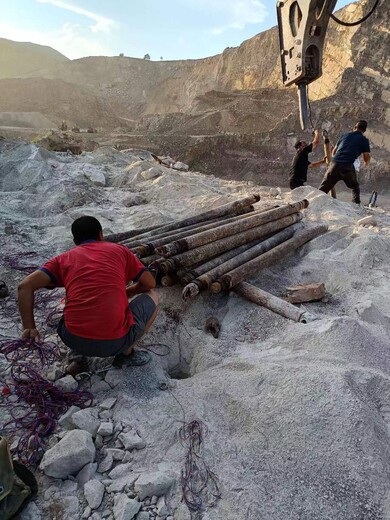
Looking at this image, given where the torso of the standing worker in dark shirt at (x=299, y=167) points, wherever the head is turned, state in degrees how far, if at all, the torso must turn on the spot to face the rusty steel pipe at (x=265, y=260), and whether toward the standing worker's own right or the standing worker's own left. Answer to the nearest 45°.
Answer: approximately 90° to the standing worker's own right

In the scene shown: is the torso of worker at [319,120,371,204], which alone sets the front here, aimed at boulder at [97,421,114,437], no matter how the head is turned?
no

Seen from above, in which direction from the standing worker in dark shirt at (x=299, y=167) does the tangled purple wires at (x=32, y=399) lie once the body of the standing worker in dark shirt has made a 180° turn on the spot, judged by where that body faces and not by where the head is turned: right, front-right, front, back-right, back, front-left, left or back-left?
left

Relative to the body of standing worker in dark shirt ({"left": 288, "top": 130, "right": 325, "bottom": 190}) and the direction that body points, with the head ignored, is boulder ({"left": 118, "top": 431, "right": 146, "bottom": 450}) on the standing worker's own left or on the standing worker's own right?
on the standing worker's own right

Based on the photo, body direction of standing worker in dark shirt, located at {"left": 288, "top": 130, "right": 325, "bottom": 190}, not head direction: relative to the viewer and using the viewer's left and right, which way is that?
facing to the right of the viewer

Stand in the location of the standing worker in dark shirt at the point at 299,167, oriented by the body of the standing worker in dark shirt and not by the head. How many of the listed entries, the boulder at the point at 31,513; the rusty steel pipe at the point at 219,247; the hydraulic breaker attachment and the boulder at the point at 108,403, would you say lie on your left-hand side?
0

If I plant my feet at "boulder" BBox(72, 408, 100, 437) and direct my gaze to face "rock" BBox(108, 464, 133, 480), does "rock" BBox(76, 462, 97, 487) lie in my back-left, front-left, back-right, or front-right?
front-right

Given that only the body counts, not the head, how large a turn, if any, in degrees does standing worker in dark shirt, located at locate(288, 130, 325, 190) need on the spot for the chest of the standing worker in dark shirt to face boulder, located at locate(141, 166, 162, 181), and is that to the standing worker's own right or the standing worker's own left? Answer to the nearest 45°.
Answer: approximately 180°

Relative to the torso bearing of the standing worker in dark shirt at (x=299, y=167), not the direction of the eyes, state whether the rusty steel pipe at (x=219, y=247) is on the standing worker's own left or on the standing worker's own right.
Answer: on the standing worker's own right

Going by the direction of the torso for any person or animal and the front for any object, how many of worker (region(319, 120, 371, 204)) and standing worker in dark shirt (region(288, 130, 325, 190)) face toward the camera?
0

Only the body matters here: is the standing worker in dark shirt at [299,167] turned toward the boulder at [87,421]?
no

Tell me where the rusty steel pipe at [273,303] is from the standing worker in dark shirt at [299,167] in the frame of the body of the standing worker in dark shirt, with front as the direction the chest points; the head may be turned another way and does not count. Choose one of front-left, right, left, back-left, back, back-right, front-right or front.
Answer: right

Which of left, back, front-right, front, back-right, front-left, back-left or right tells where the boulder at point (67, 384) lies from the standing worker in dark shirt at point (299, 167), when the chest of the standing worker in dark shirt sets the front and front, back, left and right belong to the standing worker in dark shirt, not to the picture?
right
